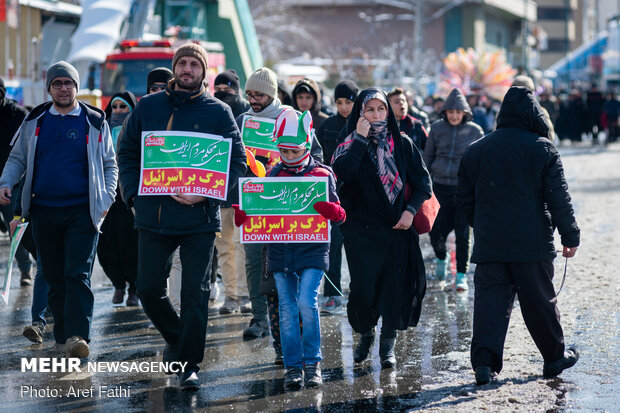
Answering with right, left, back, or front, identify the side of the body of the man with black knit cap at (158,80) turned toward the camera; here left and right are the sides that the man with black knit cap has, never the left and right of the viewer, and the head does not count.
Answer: front

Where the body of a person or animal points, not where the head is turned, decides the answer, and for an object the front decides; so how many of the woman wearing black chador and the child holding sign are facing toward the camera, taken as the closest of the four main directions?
2

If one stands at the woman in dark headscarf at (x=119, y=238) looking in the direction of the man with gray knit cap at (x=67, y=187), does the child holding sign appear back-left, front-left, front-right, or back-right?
front-left

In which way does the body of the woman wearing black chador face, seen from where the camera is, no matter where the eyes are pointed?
toward the camera

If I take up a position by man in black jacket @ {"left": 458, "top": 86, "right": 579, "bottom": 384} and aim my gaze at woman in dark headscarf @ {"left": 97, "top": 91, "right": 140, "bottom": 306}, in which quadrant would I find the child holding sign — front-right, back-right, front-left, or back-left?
front-left

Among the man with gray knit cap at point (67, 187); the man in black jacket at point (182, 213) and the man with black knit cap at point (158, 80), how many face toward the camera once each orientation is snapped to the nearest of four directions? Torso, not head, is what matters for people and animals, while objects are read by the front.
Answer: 3

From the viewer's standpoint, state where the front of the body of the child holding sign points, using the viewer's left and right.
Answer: facing the viewer

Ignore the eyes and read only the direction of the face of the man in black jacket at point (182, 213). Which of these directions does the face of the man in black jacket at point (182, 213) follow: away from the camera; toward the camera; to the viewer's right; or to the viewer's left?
toward the camera

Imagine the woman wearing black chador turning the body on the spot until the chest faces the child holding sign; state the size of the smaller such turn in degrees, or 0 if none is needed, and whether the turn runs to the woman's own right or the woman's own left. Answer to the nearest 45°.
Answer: approximately 45° to the woman's own right

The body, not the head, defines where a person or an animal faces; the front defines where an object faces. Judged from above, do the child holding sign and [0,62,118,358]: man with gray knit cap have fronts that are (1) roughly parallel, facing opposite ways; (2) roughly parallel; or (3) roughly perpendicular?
roughly parallel

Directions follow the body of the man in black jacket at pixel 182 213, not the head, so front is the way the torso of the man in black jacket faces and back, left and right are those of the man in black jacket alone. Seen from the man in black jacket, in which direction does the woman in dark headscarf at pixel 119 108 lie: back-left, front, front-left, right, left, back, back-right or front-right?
back

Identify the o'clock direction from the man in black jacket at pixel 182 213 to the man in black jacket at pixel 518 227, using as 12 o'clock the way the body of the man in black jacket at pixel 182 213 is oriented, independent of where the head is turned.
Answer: the man in black jacket at pixel 518 227 is roughly at 9 o'clock from the man in black jacket at pixel 182 213.

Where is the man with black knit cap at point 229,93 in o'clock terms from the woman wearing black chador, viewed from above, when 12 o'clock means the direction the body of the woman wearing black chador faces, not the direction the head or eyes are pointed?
The man with black knit cap is roughly at 5 o'clock from the woman wearing black chador.

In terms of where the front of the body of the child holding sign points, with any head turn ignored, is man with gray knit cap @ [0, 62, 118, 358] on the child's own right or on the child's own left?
on the child's own right

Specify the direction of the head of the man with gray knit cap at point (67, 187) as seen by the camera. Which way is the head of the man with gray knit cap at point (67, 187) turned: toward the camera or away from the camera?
toward the camera

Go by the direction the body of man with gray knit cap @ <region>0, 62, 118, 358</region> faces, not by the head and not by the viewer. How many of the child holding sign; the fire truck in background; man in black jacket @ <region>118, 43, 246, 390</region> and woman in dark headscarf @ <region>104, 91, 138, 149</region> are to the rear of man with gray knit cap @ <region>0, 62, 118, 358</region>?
2

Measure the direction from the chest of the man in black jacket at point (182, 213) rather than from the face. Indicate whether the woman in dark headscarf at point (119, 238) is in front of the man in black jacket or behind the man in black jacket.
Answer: behind
